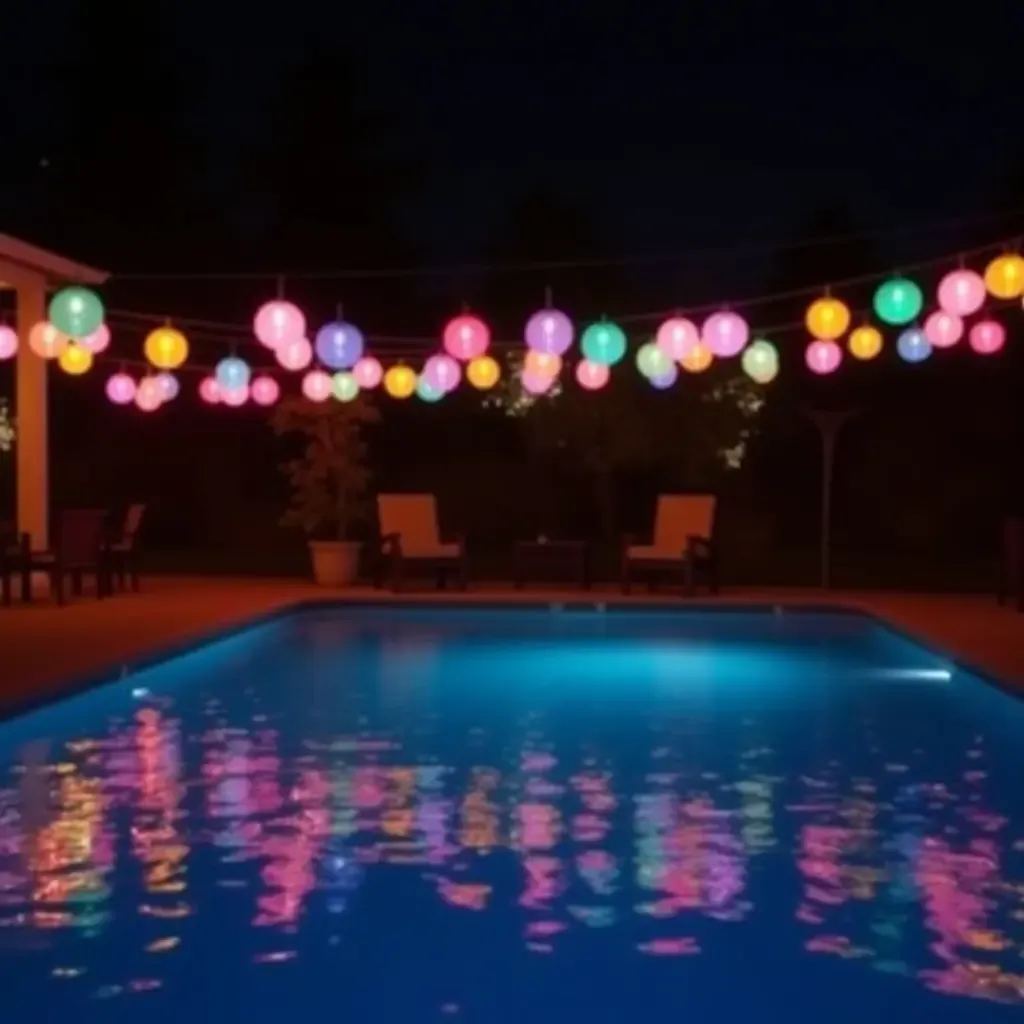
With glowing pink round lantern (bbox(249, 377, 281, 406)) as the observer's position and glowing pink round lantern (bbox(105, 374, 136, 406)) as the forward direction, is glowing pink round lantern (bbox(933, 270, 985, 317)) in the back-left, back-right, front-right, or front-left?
back-left

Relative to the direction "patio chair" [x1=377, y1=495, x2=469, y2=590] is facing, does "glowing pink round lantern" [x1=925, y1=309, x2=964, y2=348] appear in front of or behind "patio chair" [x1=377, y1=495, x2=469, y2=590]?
in front

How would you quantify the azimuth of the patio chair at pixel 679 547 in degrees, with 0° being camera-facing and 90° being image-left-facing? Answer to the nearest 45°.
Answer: approximately 45°

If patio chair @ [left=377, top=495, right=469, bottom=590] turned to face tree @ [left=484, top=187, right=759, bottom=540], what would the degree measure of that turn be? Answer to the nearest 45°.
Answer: approximately 90° to its left

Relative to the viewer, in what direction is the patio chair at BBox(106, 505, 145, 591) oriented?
to the viewer's left

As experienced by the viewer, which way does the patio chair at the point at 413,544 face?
facing the viewer and to the right of the viewer

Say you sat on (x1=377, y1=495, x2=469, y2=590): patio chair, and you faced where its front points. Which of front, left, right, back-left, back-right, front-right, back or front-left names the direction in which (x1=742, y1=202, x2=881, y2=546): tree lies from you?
left

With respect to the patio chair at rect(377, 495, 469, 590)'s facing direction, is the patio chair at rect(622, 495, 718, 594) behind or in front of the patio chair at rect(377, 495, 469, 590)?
in front
